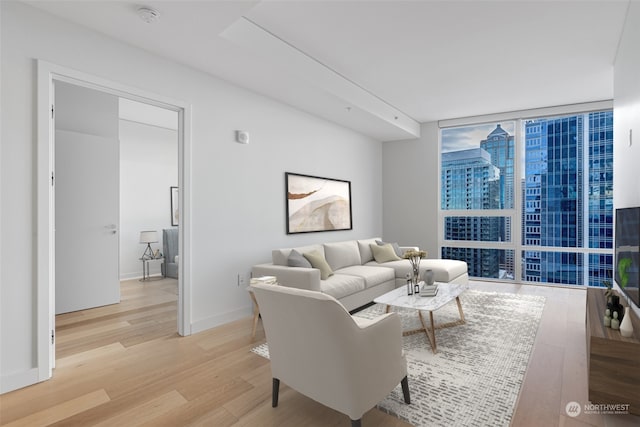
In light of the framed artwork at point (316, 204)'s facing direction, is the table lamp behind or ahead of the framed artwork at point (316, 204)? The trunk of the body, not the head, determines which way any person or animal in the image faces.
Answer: behind

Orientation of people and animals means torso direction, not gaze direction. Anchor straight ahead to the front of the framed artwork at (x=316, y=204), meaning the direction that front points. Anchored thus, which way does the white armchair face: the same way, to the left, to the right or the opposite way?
to the left

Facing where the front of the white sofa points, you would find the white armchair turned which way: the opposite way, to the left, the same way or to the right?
to the left

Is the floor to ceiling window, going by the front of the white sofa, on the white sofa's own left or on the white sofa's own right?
on the white sofa's own left

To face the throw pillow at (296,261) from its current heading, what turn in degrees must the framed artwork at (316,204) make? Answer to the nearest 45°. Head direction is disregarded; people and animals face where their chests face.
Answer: approximately 45° to its right

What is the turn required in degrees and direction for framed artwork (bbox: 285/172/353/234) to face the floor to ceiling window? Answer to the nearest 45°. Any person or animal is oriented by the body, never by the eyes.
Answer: approximately 45° to its left

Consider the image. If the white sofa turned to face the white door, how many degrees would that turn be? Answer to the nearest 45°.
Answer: approximately 135° to its right

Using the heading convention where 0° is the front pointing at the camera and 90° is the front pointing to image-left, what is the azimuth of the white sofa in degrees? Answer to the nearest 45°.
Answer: approximately 315°

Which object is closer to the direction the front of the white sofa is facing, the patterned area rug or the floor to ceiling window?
the patterned area rug

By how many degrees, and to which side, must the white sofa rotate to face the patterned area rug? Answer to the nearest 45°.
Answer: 0° — it already faces it

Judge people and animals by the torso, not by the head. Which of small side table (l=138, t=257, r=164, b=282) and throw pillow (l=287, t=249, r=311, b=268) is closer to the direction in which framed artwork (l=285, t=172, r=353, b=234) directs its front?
the throw pillow

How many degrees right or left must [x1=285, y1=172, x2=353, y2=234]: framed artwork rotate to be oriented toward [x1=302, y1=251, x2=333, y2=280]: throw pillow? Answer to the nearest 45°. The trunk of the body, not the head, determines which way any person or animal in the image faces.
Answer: approximately 45° to its right

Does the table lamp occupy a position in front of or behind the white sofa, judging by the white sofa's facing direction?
behind

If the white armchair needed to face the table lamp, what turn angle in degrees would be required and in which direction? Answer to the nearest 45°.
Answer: approximately 90° to its left
